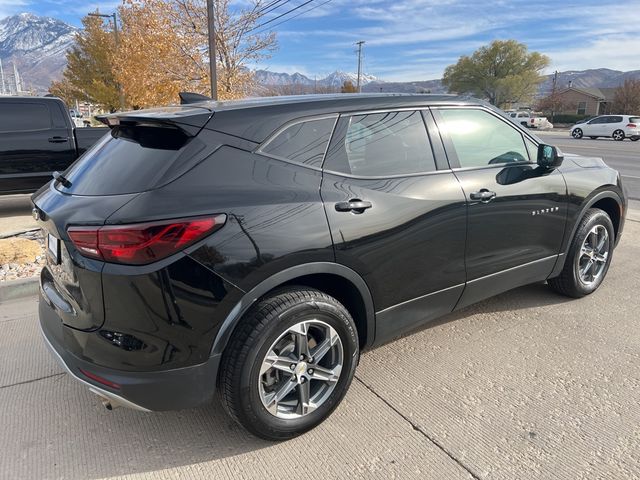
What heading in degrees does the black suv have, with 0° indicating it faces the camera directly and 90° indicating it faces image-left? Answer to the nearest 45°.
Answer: approximately 225°

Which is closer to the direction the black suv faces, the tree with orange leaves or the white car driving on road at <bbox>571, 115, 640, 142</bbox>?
the white car driving on road

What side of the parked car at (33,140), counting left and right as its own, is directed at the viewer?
left

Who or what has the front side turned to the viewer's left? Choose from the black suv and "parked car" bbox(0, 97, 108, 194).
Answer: the parked car

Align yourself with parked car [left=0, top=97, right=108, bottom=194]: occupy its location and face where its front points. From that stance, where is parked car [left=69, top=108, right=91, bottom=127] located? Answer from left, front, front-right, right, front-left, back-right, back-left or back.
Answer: right

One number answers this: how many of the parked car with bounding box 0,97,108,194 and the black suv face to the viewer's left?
1

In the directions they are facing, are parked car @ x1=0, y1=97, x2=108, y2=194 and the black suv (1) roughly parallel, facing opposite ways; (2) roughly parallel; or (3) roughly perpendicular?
roughly parallel, facing opposite ways

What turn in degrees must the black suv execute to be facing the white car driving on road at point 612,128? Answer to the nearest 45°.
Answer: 0° — it already faces it

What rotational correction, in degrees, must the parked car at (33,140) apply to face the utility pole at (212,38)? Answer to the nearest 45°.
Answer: approximately 135° to its right

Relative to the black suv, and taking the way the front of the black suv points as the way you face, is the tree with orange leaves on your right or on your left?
on your left
